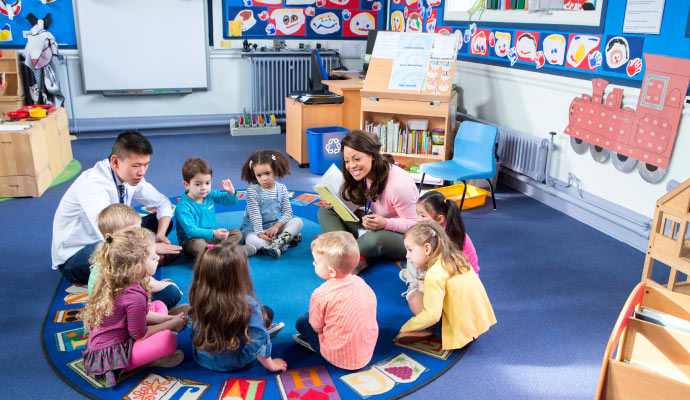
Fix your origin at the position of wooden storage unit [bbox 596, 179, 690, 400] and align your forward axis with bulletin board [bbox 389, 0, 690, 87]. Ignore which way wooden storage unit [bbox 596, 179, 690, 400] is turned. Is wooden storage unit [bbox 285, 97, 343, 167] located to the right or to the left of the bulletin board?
left

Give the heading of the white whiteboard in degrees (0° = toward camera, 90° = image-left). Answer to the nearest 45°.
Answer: approximately 0°

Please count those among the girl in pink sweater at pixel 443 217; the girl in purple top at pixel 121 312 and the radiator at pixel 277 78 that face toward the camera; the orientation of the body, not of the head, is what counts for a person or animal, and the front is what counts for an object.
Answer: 1

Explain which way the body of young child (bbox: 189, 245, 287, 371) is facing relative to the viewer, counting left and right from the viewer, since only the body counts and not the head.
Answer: facing away from the viewer and to the right of the viewer

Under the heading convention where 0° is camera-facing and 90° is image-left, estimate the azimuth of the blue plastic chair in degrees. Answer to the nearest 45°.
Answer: approximately 45°

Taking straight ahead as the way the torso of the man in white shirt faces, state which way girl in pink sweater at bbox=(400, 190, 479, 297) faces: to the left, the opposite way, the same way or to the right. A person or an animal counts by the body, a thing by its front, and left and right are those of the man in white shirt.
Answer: the opposite way

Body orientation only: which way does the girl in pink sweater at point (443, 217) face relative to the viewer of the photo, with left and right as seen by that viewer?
facing to the left of the viewer

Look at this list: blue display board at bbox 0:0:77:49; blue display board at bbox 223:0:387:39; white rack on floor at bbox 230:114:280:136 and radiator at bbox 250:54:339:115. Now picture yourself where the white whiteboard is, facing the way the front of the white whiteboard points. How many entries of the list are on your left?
3

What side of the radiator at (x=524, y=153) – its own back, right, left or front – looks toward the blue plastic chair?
front

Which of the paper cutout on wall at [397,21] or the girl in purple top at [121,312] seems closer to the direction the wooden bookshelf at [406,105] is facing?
the girl in purple top

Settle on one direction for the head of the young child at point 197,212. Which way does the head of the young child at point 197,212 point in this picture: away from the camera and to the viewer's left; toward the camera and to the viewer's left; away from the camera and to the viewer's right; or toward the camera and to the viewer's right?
toward the camera and to the viewer's right

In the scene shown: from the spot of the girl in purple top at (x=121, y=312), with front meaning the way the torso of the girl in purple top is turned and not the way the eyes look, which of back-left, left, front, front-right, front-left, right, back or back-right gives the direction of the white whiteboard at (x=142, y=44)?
front-left

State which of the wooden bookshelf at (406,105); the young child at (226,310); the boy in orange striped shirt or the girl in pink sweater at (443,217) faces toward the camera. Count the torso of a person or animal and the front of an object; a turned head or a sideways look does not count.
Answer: the wooden bookshelf

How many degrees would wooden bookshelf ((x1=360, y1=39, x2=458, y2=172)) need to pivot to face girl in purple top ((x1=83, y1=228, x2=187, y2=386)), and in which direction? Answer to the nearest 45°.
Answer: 0° — it already faces them

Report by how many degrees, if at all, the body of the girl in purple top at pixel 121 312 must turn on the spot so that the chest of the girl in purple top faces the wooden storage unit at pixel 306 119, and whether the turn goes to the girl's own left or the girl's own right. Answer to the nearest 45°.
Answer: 0° — they already face it
